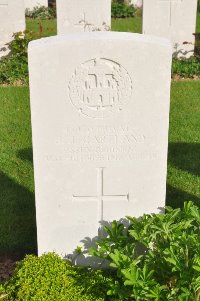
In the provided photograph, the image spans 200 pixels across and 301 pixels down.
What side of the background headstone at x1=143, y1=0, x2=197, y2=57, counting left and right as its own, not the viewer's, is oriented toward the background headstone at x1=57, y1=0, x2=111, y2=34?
right

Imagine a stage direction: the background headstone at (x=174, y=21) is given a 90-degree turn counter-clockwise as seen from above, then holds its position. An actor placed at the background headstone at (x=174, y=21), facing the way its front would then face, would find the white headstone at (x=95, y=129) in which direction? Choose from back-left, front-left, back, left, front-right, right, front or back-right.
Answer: right

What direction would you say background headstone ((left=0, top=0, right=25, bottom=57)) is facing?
toward the camera

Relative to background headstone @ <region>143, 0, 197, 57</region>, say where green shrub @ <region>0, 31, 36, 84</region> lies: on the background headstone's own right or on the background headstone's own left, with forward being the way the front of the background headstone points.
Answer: on the background headstone's own right

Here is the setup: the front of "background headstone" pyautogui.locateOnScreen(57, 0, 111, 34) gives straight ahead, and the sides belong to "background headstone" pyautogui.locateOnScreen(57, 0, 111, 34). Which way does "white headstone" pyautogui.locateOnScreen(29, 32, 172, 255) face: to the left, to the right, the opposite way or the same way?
the same way

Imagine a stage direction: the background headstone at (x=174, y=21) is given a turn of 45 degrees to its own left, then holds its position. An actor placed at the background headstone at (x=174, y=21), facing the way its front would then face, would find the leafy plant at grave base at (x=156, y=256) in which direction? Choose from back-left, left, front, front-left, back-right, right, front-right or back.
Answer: front-right

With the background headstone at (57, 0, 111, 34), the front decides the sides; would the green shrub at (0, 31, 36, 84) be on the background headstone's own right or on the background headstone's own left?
on the background headstone's own right

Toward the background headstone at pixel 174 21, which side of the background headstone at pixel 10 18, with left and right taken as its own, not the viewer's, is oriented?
left

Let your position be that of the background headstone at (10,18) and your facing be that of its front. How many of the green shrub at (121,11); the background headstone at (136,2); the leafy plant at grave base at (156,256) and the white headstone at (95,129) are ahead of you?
2

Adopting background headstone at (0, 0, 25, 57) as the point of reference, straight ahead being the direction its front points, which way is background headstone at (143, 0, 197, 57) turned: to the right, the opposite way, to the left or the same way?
the same way

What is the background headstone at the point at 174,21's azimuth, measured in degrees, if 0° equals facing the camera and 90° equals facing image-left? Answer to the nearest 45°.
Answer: approximately 0°

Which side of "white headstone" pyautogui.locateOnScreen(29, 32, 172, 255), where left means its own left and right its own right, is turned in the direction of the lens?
front

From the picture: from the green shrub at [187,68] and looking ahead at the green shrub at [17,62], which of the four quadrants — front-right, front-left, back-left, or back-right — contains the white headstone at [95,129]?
front-left

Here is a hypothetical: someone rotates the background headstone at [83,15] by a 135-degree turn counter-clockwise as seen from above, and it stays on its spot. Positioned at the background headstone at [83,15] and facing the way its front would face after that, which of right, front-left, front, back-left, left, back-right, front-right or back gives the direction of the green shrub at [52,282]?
back-right

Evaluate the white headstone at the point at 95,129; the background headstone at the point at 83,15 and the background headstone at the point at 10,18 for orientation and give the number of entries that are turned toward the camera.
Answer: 3

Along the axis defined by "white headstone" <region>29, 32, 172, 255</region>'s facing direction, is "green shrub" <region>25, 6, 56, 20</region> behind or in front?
behind

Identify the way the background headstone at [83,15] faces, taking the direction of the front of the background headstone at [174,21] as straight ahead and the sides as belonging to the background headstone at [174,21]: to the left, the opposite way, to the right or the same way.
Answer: the same way

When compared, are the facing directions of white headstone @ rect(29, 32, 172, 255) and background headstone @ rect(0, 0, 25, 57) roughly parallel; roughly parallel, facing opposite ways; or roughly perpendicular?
roughly parallel
